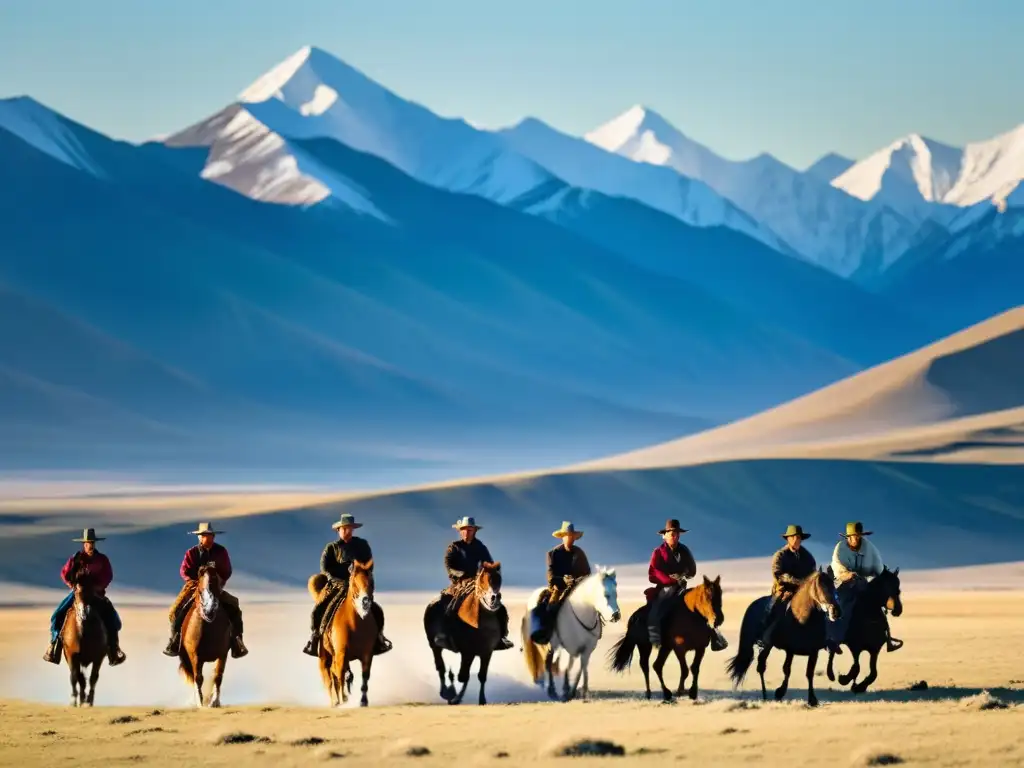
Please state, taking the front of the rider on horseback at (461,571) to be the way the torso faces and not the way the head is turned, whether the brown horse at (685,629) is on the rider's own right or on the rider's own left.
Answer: on the rider's own left

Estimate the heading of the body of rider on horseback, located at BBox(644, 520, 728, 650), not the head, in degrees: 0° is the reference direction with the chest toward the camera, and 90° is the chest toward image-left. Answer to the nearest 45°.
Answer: approximately 315°

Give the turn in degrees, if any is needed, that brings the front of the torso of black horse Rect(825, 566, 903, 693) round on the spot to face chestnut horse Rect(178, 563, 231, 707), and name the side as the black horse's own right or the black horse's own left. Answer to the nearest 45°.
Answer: approximately 90° to the black horse's own right

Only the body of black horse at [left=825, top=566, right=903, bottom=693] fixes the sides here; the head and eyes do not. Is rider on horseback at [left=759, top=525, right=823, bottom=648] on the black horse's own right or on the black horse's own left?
on the black horse's own right

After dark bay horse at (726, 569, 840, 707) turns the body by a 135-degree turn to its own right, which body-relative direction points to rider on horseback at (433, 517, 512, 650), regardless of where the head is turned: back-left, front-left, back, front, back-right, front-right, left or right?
front

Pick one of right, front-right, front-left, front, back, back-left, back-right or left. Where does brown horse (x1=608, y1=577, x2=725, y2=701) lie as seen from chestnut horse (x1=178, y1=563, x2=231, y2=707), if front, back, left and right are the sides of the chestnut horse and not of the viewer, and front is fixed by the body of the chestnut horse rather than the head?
left
